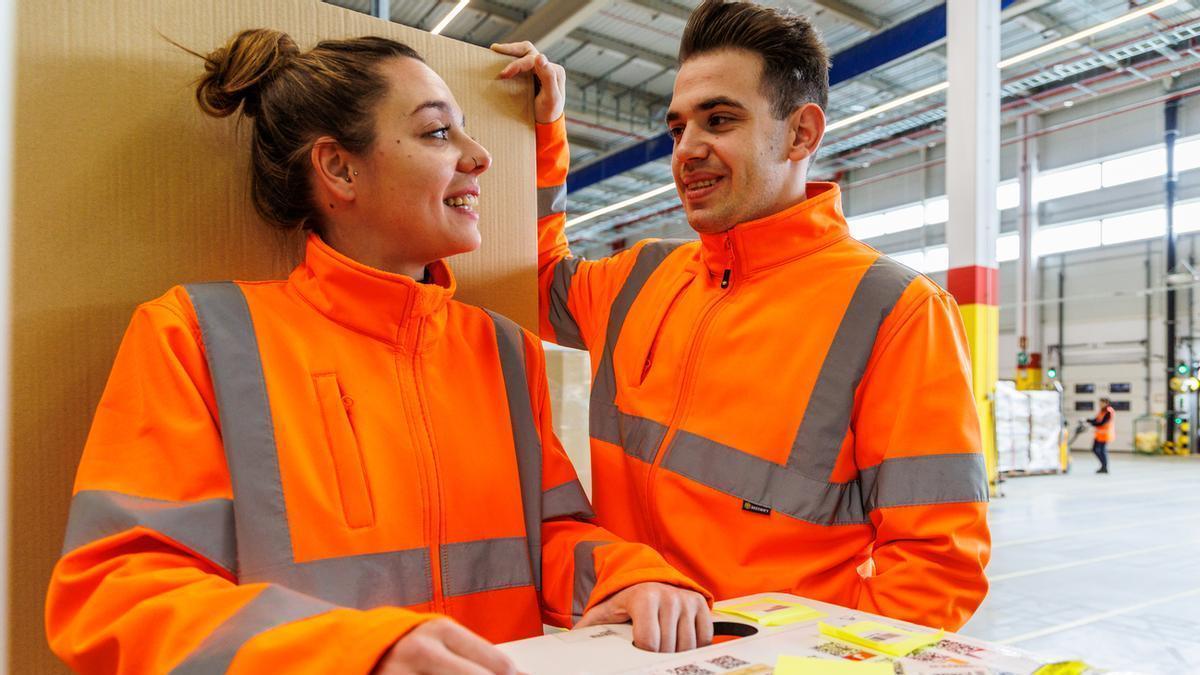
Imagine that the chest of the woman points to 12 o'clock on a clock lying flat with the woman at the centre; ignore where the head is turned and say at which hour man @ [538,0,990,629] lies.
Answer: The man is roughly at 10 o'clock from the woman.

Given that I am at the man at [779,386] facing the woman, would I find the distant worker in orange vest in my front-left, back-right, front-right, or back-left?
back-right

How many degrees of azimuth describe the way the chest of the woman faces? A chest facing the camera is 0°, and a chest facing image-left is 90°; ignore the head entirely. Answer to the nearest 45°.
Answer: approximately 315°

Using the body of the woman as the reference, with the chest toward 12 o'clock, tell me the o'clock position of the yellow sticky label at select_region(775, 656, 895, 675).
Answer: The yellow sticky label is roughly at 12 o'clock from the woman.

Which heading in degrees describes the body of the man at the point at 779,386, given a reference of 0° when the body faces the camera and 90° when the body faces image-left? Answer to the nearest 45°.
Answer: approximately 45°

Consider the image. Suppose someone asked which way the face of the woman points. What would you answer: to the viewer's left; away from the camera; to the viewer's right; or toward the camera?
to the viewer's right

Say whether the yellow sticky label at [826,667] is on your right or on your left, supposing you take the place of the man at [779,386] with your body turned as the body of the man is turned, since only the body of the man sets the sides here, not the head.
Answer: on your left
